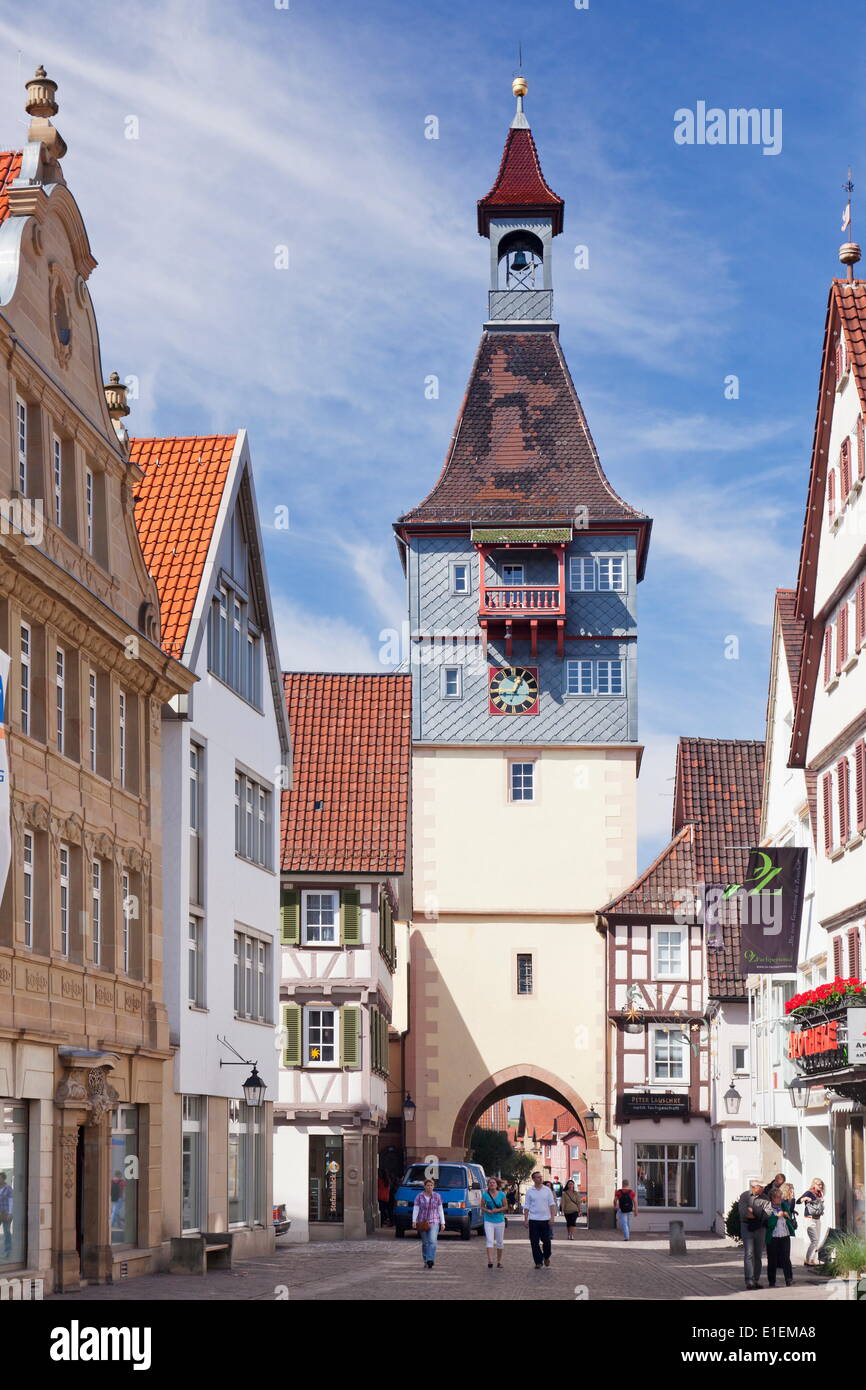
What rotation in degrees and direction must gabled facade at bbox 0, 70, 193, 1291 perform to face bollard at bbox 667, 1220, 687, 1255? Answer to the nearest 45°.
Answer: approximately 90° to its left

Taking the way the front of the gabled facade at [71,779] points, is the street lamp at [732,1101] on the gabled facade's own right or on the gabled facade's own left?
on the gabled facade's own left

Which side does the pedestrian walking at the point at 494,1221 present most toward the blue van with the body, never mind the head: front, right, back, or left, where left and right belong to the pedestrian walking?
back

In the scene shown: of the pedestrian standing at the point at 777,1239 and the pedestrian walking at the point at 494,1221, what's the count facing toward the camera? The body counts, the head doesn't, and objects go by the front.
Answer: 2

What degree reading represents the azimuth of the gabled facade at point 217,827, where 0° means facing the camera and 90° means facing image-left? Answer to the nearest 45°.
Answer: approximately 315°

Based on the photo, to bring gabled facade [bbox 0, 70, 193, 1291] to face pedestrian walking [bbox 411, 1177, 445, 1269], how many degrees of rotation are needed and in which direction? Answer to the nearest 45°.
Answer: approximately 90° to its left

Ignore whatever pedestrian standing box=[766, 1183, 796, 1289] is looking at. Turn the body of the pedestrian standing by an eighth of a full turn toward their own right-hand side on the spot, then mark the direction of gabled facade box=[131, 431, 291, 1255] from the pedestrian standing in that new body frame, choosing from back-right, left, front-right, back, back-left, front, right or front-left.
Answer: right

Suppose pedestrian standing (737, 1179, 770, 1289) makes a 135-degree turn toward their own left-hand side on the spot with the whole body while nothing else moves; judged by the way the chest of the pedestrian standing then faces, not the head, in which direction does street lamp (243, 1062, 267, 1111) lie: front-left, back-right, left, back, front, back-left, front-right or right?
left
